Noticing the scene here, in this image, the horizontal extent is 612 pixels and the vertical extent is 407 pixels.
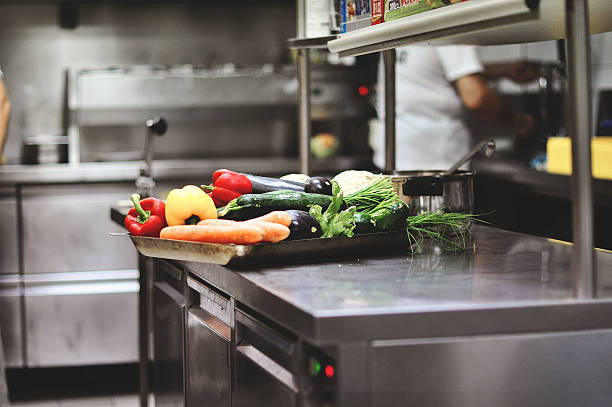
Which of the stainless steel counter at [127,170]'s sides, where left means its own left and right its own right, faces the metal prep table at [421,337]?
front

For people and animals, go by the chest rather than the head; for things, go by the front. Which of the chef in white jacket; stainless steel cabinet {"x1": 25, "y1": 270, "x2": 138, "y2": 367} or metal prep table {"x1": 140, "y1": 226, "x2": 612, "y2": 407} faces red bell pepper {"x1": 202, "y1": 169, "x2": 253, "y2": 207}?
the stainless steel cabinet

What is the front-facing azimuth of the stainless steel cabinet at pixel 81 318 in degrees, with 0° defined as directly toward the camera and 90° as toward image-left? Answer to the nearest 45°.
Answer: approximately 0°

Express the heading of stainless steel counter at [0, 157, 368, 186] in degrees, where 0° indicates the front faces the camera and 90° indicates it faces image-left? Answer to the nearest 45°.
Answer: approximately 0°

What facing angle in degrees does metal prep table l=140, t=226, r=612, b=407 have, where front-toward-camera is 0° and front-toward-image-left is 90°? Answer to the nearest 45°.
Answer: approximately 45°

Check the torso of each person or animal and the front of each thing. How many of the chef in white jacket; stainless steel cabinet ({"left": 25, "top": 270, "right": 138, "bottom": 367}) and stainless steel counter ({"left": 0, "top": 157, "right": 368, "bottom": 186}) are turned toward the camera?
2

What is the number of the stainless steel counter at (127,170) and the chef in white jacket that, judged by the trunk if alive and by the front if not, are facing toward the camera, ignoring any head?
1
